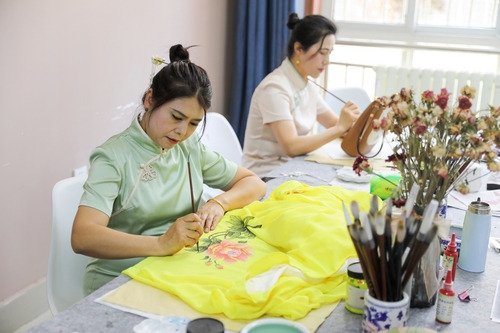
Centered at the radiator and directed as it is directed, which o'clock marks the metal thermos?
The metal thermos is roughly at 12 o'clock from the radiator.

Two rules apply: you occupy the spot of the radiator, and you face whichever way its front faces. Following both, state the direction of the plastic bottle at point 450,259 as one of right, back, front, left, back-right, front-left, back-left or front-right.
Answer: front

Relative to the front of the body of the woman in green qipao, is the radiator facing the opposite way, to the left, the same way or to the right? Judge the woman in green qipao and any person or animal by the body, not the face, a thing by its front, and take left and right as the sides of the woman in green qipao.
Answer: to the right

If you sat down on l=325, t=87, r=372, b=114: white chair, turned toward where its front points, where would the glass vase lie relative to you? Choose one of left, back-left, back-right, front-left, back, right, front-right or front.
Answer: front

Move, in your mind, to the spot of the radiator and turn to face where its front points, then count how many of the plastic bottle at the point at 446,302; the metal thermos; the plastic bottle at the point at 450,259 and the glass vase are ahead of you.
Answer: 4

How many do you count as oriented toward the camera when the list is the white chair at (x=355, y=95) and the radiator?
2

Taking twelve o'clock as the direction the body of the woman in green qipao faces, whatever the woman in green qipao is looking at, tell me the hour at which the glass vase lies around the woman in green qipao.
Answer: The glass vase is roughly at 12 o'clock from the woman in green qipao.

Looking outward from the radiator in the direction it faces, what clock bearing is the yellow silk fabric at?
The yellow silk fabric is roughly at 12 o'clock from the radiator.

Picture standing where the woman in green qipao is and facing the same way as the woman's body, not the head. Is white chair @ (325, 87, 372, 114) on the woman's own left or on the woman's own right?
on the woman's own left

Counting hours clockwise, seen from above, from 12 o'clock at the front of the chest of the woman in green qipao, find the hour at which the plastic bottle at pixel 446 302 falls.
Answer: The plastic bottle is roughly at 12 o'clock from the woman in green qipao.

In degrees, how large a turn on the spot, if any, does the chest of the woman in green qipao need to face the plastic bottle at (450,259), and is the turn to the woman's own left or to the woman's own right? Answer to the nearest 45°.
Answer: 0° — they already face it

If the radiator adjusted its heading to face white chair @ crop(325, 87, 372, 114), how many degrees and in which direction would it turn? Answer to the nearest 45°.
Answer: approximately 45° to its right

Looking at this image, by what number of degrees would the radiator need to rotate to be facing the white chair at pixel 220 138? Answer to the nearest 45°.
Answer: approximately 45° to its right

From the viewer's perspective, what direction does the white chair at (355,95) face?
toward the camera

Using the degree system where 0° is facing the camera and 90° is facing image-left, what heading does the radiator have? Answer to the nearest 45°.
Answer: approximately 0°

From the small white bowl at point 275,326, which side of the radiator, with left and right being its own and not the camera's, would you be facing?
front

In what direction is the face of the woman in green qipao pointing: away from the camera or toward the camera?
toward the camera
